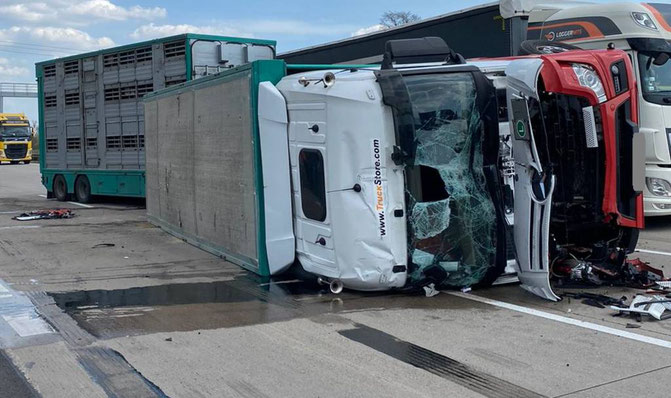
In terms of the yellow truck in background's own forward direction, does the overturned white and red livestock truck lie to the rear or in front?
in front

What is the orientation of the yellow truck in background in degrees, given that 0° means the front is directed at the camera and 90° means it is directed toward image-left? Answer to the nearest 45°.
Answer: approximately 0°

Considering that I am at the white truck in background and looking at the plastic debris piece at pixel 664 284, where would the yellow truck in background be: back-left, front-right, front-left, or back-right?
back-right

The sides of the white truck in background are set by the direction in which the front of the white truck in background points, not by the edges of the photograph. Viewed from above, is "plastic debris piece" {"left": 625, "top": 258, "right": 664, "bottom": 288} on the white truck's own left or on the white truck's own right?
on the white truck's own right

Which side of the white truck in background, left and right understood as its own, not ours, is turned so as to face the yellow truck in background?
back

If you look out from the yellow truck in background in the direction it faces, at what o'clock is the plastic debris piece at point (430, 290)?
The plastic debris piece is roughly at 12 o'clock from the yellow truck in background.
